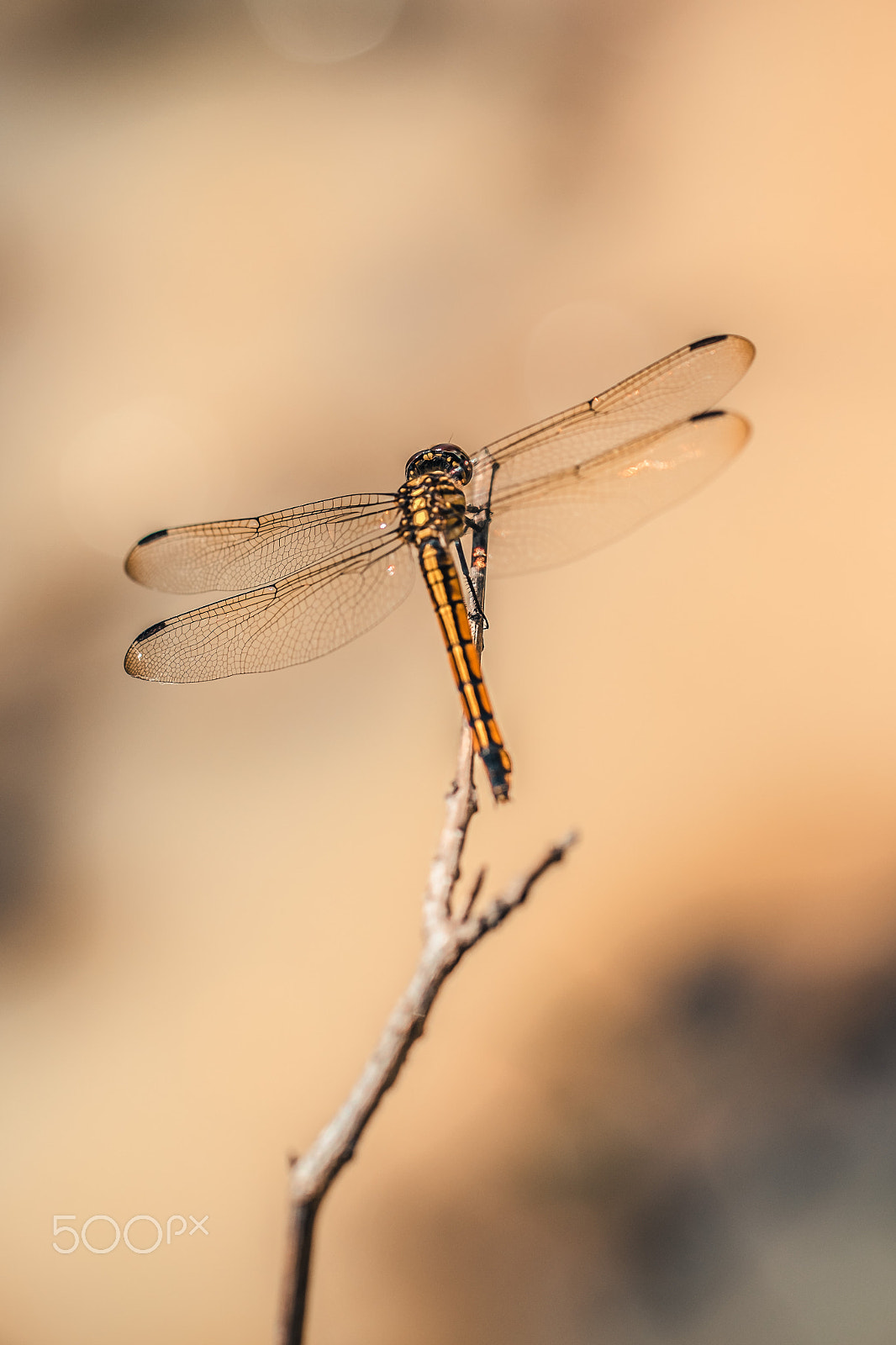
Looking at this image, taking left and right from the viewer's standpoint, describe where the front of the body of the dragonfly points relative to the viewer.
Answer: facing away from the viewer
